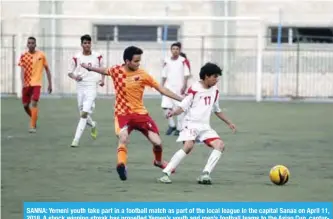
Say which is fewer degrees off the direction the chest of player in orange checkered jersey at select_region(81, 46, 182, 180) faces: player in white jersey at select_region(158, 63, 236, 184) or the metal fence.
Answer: the player in white jersey

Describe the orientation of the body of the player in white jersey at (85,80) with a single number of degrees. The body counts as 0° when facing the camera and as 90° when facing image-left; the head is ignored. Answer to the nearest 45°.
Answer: approximately 0°

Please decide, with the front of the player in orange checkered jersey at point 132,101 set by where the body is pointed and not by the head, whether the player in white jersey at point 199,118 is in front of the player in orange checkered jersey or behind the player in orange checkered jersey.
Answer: in front

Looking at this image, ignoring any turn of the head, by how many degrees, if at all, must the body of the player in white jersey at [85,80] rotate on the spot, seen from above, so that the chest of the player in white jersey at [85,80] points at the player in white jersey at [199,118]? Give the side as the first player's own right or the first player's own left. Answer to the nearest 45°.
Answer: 0° — they already face them

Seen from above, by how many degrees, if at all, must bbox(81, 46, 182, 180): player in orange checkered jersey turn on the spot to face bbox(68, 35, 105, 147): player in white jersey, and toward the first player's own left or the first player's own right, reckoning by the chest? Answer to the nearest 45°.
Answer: approximately 135° to the first player's own left

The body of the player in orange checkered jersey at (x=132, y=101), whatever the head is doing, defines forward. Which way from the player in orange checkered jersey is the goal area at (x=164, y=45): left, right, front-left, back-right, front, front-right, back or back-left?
back-left

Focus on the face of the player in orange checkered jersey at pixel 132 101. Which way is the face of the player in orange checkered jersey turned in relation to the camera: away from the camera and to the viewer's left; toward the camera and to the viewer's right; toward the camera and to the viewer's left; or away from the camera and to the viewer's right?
toward the camera and to the viewer's right

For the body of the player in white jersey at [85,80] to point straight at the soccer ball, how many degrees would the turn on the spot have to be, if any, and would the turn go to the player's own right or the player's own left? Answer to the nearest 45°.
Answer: approximately 45° to the player's own left

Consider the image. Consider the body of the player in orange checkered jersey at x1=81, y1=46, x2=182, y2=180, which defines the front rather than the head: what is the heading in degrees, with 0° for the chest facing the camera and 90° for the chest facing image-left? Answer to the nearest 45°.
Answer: approximately 315°

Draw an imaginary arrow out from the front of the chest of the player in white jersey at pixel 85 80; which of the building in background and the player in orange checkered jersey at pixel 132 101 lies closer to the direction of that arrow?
the player in orange checkered jersey
